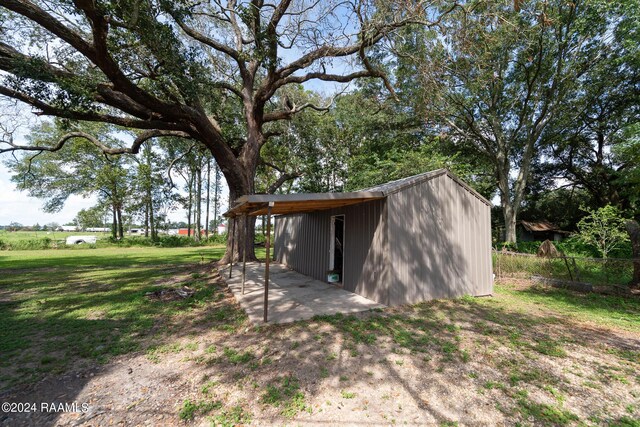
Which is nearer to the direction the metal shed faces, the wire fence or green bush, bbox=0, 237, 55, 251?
the green bush

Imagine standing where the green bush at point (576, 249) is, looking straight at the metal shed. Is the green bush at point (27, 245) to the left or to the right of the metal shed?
right

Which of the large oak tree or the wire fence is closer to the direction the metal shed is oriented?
the large oak tree

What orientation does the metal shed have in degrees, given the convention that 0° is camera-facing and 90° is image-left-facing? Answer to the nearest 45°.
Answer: approximately 45°

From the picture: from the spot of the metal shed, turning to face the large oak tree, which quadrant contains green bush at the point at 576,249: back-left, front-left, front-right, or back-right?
back-right

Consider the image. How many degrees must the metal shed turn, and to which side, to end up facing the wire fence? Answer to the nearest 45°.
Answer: approximately 180°

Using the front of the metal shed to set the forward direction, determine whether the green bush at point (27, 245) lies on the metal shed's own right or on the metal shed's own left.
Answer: on the metal shed's own right

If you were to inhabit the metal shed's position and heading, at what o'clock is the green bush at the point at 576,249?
The green bush is roughly at 6 o'clock from the metal shed.

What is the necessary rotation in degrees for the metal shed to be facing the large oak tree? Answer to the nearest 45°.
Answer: approximately 45° to its right
